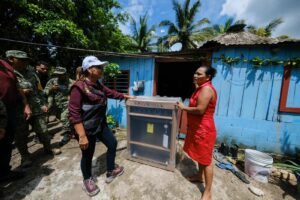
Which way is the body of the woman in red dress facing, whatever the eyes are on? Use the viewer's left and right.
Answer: facing to the left of the viewer

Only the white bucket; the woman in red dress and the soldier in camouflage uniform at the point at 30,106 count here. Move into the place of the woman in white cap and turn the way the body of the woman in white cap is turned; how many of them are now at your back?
1

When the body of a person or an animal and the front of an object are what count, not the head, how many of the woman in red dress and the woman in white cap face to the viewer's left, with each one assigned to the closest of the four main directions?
1

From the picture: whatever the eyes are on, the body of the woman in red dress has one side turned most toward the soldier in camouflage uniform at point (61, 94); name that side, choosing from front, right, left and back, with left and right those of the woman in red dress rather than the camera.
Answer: front

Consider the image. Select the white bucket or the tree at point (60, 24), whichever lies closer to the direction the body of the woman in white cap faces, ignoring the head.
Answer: the white bucket

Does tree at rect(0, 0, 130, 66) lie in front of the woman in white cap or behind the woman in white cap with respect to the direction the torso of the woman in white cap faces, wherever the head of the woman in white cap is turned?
behind

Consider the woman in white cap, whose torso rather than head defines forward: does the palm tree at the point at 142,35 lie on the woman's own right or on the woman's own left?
on the woman's own left

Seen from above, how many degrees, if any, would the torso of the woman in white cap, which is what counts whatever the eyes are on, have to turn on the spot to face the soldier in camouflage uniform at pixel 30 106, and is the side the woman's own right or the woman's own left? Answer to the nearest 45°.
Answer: approximately 180°

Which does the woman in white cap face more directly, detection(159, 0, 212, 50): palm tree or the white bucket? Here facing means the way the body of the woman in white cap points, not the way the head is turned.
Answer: the white bucket

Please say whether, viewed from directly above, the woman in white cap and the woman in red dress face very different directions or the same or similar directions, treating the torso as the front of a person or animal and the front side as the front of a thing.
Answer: very different directions

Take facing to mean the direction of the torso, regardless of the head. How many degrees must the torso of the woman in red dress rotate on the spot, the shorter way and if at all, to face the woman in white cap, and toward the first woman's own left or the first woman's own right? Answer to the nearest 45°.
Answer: approximately 45° to the first woman's own left

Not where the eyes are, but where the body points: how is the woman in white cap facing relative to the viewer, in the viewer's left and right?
facing the viewer and to the right of the viewer

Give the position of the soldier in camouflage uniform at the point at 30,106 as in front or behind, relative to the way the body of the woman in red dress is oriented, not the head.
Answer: in front
